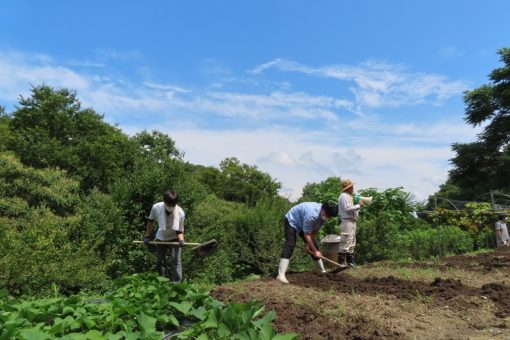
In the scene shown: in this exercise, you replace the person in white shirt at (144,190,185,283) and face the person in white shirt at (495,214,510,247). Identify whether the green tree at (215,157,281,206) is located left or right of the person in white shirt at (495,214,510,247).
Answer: left

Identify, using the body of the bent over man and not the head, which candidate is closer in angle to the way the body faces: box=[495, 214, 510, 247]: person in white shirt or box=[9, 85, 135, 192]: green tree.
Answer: the person in white shirt

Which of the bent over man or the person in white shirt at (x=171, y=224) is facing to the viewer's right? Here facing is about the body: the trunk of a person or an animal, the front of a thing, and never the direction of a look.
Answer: the bent over man

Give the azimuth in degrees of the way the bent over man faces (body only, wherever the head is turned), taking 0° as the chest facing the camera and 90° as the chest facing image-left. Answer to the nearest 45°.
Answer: approximately 270°

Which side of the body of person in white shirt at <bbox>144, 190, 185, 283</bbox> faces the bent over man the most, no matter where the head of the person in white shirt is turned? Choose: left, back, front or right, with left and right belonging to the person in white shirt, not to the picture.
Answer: left

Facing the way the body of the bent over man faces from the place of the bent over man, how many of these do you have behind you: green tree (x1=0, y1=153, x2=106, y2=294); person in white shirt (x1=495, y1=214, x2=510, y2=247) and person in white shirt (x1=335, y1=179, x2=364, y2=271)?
1

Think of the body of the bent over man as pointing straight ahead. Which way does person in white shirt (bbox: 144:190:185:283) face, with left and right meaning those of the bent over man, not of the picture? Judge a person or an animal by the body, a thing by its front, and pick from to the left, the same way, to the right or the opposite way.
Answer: to the right

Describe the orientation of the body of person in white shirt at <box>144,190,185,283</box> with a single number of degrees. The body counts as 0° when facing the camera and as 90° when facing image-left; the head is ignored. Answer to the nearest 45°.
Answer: approximately 0°
